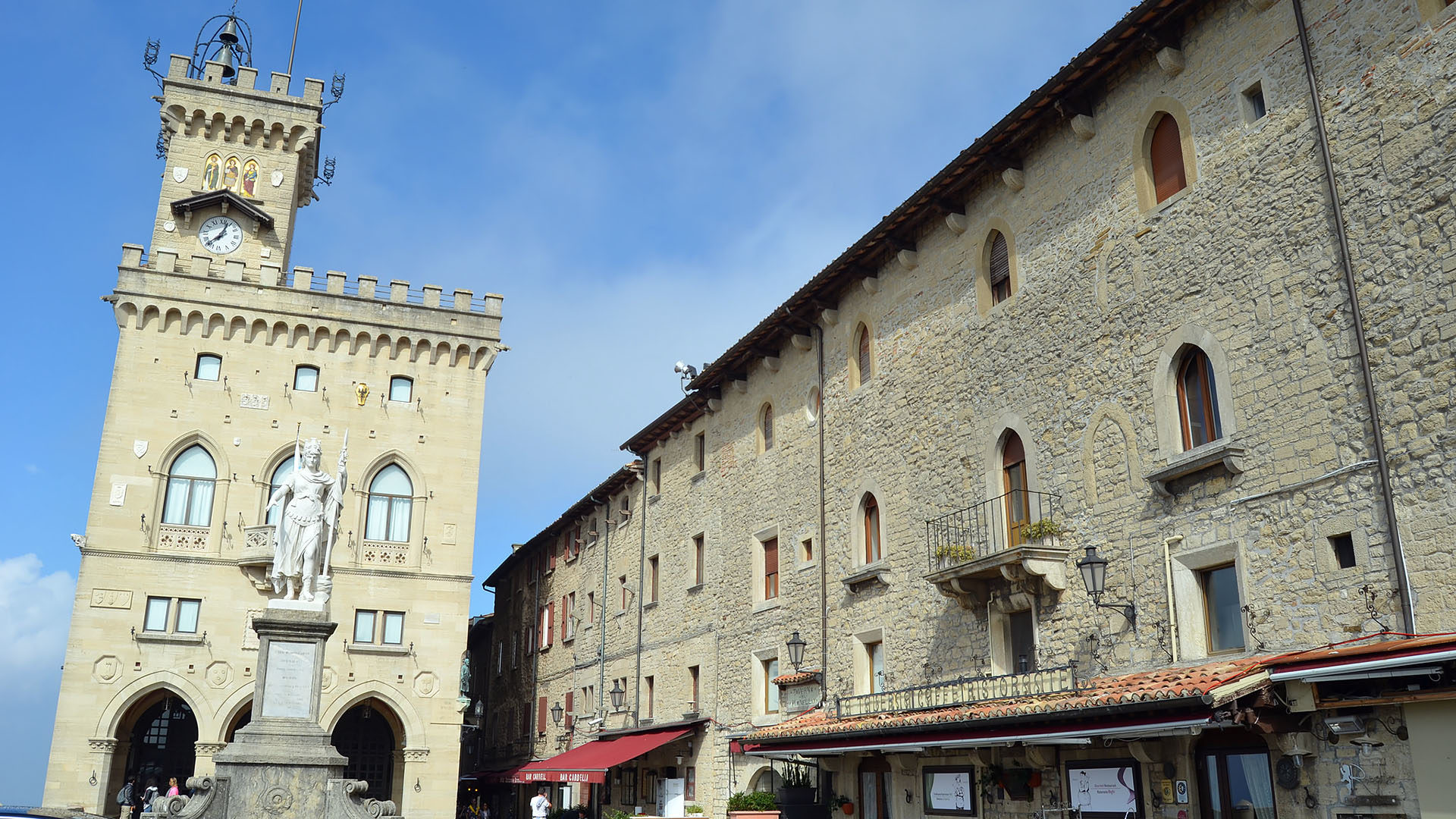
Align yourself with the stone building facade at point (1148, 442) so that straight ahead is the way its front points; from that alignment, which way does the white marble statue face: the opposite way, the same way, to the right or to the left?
to the left

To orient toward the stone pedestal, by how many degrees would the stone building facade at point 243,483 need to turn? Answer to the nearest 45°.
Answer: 0° — it already faces it

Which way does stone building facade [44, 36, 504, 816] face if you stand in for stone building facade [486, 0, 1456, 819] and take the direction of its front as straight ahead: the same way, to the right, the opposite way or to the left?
to the left

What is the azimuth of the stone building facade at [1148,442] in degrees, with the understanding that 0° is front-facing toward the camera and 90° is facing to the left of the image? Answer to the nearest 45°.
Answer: approximately 45°

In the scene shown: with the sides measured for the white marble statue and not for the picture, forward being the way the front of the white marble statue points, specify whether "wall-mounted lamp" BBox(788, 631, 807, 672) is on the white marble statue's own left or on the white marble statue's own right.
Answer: on the white marble statue's own left

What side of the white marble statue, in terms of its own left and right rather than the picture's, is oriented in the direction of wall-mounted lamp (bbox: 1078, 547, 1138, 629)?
left

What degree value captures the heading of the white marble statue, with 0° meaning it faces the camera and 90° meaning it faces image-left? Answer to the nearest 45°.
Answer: approximately 0°

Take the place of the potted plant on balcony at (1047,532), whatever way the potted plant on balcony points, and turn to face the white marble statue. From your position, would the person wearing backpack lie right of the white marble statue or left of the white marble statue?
right

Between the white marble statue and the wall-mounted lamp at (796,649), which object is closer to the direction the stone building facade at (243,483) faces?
the white marble statue

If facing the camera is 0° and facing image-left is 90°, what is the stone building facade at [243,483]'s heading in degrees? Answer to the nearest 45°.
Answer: approximately 0°

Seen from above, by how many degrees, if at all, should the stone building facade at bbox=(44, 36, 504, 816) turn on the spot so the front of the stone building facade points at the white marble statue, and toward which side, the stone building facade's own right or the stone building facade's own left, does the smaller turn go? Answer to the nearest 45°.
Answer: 0° — it already faces it

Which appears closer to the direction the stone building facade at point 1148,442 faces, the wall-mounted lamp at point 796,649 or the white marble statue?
the white marble statue

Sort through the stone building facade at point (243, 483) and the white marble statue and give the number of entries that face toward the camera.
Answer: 2
